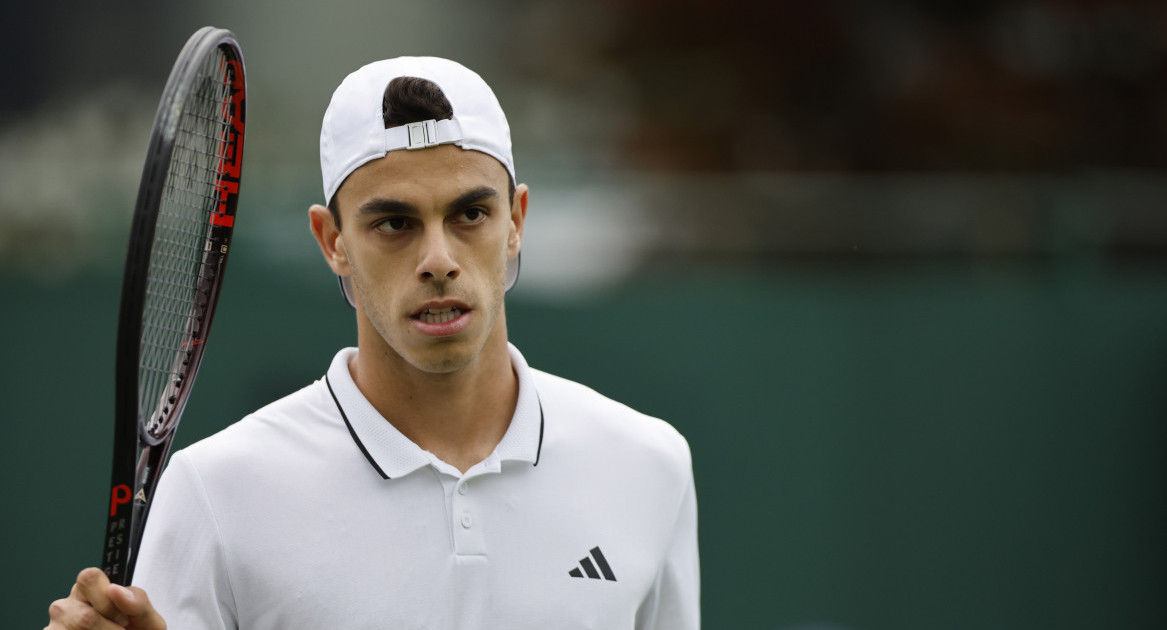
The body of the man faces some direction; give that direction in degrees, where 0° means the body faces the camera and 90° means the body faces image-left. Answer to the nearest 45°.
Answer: approximately 0°
